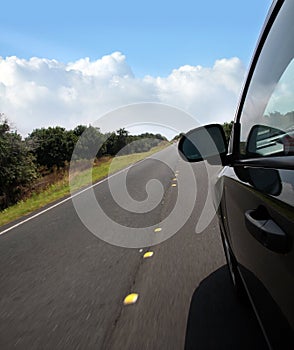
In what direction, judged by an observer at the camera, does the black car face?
facing away from the viewer

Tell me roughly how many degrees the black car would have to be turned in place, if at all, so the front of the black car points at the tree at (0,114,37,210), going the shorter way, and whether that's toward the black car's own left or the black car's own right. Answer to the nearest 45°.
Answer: approximately 45° to the black car's own left
